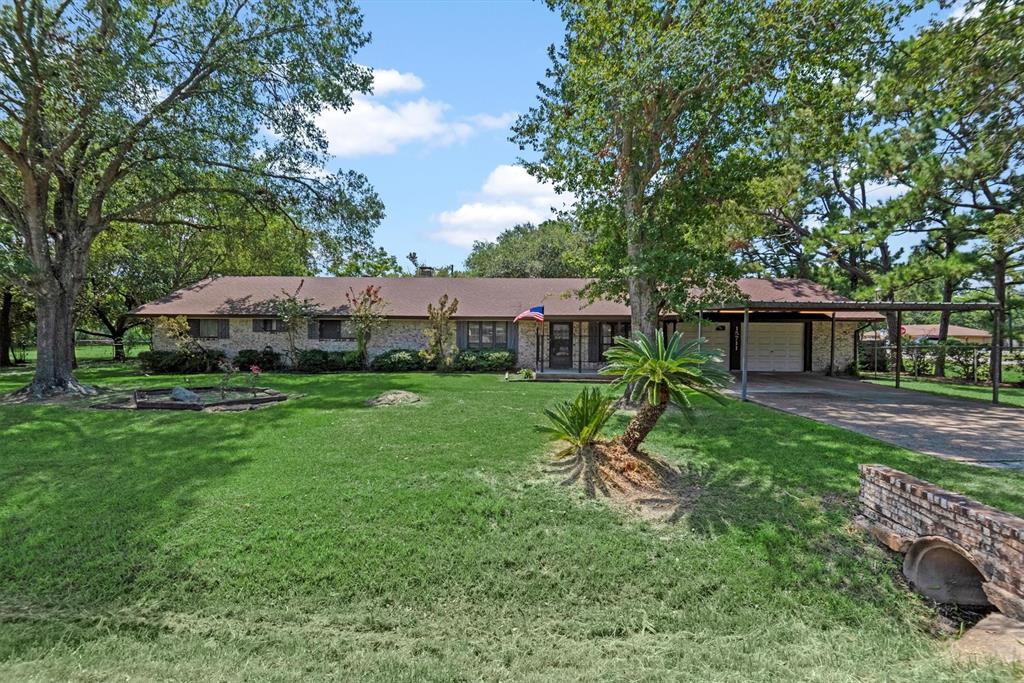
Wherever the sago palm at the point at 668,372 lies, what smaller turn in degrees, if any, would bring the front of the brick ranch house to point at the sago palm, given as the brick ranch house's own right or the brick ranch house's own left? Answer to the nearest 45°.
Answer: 0° — it already faces it

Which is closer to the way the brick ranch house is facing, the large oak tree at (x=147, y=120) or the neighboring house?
the large oak tree

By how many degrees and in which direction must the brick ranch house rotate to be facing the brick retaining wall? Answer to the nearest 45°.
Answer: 0° — it already faces it

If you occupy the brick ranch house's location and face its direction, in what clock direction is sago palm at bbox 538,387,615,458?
The sago palm is roughly at 12 o'clock from the brick ranch house.

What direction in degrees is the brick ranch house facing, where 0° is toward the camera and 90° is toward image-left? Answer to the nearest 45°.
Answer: approximately 0°

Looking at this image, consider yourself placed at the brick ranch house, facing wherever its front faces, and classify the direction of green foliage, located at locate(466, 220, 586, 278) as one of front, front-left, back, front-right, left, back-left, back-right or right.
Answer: back

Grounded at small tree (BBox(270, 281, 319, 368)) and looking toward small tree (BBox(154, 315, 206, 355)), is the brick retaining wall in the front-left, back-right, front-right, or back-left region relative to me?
back-left

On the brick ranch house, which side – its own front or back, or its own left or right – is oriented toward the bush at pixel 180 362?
right

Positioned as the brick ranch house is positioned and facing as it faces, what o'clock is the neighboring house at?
The neighboring house is roughly at 8 o'clock from the brick ranch house.
